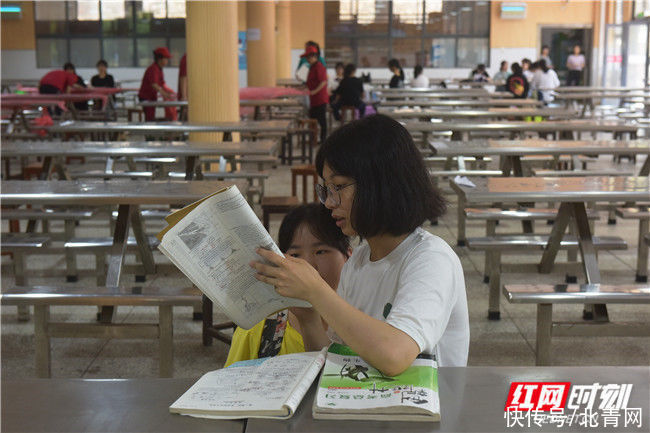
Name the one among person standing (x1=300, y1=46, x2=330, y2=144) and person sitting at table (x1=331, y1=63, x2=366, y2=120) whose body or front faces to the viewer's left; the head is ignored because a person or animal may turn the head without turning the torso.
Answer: the person standing

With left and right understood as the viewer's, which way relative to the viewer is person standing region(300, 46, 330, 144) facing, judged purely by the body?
facing to the left of the viewer

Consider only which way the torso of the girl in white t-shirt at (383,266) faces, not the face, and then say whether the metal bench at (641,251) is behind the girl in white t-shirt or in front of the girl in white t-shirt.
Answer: behind

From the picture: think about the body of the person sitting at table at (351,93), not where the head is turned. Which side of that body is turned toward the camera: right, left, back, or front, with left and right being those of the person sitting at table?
back

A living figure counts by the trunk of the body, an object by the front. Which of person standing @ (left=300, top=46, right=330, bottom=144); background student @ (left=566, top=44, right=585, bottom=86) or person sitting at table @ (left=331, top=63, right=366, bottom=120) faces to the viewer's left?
the person standing

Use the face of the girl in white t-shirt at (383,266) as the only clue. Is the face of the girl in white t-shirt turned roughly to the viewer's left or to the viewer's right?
to the viewer's left

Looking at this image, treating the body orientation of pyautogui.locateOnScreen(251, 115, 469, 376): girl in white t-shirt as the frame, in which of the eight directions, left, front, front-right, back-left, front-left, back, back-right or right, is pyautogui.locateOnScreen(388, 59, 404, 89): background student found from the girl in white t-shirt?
back-right

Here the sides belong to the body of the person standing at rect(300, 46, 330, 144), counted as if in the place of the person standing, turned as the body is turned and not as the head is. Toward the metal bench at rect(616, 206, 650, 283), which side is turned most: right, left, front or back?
left

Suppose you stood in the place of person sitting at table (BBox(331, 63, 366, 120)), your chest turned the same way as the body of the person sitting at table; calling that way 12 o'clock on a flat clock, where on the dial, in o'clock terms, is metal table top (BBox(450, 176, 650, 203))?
The metal table top is roughly at 6 o'clock from the person sitting at table.
